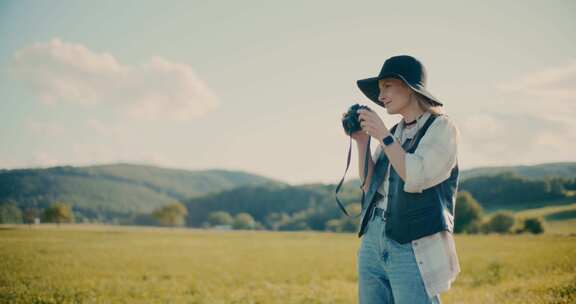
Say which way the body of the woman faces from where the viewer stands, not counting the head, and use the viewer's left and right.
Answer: facing the viewer and to the left of the viewer

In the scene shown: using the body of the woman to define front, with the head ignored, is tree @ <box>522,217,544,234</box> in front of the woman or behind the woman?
behind

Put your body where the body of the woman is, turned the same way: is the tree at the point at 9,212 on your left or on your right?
on your right

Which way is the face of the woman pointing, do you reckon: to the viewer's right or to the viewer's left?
to the viewer's left

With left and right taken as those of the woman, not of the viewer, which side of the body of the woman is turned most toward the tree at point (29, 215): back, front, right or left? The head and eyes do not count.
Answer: right
